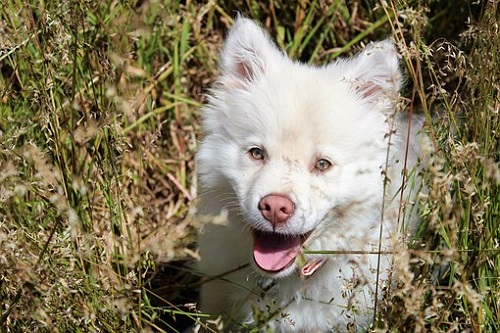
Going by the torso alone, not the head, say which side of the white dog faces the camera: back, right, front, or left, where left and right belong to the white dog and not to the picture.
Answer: front
